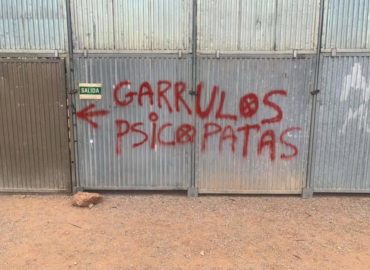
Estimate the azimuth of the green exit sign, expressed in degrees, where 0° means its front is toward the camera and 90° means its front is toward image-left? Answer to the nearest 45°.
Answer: approximately 0°

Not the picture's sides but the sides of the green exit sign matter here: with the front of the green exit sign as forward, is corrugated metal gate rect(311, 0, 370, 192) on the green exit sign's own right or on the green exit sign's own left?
on the green exit sign's own left

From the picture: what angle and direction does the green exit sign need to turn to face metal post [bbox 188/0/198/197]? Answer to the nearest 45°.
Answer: approximately 90° to its left

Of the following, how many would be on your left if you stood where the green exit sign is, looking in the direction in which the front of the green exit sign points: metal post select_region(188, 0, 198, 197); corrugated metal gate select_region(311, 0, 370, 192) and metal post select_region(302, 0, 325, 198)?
3
